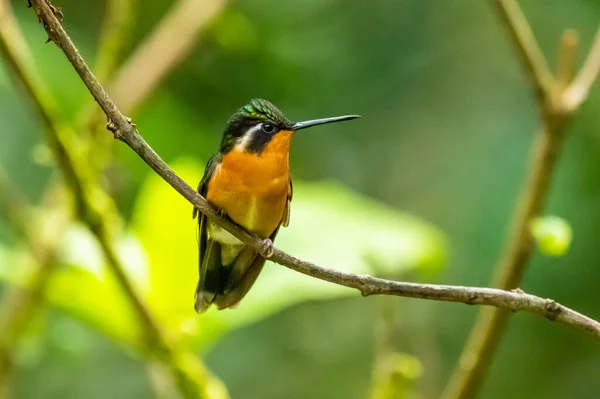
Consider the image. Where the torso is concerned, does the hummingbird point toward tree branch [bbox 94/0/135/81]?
no

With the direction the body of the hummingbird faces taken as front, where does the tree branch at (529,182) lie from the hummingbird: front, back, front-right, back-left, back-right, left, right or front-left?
left

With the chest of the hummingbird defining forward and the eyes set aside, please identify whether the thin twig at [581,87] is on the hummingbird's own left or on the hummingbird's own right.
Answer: on the hummingbird's own left

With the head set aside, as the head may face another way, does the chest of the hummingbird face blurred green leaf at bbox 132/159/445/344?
no

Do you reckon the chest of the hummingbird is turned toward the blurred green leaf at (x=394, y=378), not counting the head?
no

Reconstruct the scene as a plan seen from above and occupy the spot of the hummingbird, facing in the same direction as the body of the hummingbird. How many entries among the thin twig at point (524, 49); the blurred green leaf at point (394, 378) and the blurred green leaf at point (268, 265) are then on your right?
0

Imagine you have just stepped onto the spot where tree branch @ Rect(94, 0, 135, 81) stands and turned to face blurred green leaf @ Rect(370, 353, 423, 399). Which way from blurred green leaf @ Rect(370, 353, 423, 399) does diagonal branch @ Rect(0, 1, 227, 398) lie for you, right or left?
right
